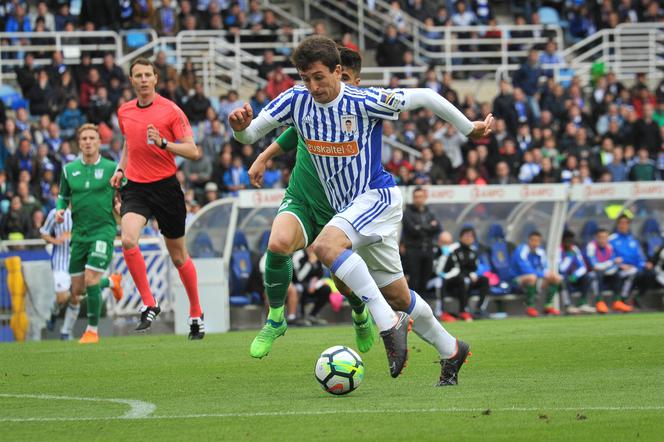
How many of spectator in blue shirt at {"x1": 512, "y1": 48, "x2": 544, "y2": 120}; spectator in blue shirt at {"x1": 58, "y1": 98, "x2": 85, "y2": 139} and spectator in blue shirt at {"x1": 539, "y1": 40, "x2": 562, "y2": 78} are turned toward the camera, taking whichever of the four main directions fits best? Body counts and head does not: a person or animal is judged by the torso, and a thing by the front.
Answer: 3

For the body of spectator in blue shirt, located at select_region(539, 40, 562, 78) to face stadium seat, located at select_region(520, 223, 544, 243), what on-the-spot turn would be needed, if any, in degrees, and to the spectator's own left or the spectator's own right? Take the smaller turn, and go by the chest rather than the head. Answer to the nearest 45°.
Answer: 0° — they already face it

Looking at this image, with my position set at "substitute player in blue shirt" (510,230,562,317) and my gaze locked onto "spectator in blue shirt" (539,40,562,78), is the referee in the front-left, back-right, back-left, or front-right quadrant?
back-left

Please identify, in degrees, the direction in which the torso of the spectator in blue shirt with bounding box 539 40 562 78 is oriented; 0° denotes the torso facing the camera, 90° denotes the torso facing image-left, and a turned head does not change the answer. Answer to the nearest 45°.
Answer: approximately 0°

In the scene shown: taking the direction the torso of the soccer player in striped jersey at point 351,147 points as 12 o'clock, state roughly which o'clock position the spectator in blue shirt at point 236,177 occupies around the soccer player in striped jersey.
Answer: The spectator in blue shirt is roughly at 4 o'clock from the soccer player in striped jersey.

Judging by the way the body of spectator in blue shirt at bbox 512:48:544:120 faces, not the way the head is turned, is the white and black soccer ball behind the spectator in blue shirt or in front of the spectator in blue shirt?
in front

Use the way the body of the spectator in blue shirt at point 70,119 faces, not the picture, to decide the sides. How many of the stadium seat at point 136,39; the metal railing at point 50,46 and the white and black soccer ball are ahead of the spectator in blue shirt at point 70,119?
1

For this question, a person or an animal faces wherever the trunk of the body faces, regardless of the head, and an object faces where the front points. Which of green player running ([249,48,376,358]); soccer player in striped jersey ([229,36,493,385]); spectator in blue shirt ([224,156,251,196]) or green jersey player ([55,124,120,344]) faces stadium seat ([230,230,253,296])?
the spectator in blue shirt
